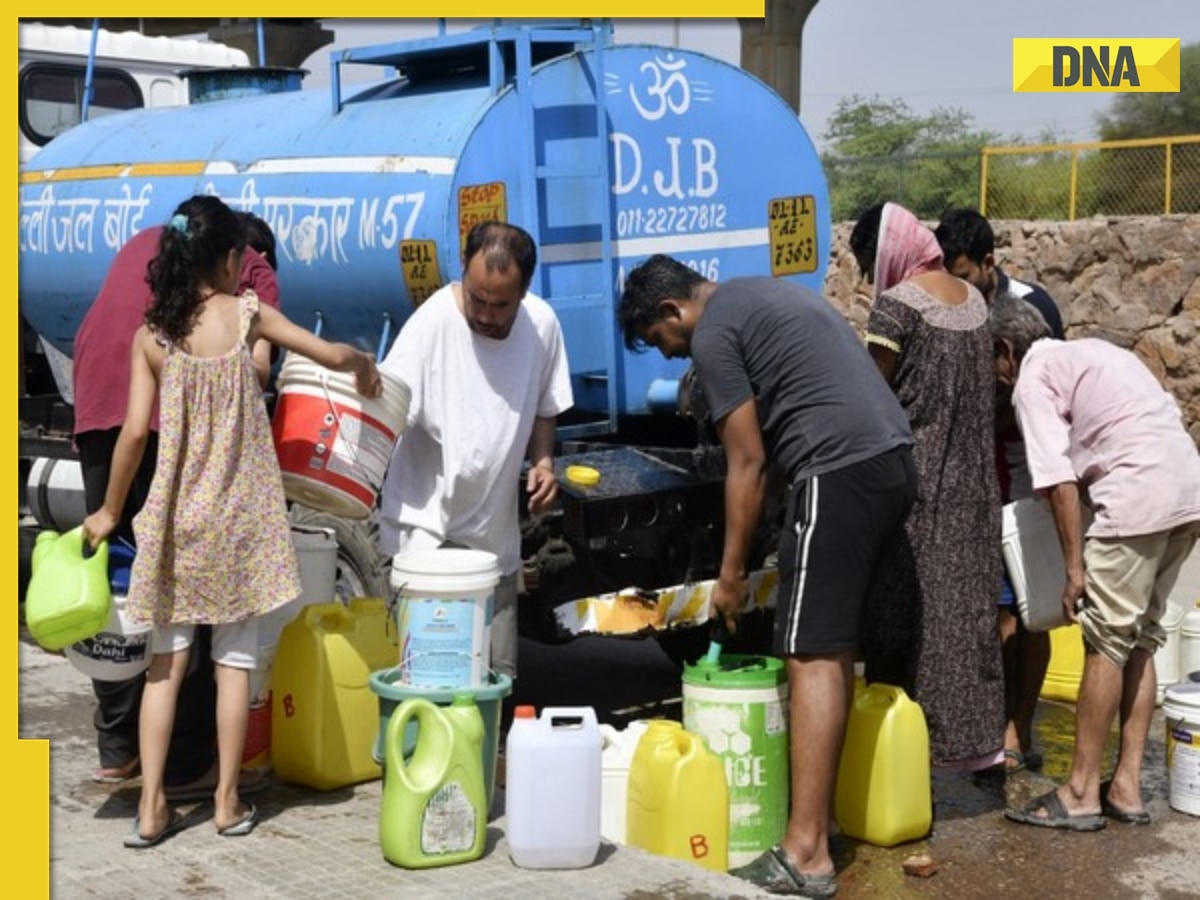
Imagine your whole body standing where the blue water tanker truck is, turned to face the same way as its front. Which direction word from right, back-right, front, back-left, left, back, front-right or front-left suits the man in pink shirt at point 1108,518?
back

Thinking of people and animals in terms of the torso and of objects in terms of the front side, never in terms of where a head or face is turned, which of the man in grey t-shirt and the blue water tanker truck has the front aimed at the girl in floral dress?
the man in grey t-shirt

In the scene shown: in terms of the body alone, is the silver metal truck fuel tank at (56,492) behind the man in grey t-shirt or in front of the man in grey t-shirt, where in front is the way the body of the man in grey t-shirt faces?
in front

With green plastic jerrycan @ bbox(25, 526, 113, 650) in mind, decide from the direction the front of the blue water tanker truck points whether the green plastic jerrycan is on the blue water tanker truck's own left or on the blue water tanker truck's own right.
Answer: on the blue water tanker truck's own left

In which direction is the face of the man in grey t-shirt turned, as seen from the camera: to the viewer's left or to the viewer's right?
to the viewer's left

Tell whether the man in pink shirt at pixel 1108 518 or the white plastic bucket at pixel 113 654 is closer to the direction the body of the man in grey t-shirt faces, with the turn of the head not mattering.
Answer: the white plastic bucket

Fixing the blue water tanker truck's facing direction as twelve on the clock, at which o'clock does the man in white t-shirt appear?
The man in white t-shirt is roughly at 8 o'clock from the blue water tanker truck.

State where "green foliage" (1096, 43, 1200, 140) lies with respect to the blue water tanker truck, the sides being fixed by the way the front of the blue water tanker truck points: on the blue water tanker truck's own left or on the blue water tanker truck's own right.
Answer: on the blue water tanker truck's own right

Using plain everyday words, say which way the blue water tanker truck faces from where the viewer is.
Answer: facing away from the viewer and to the left of the viewer

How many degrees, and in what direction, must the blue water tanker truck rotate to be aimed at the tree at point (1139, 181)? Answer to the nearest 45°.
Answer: approximately 90° to its right

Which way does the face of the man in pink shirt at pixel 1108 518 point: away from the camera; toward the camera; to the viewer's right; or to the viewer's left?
to the viewer's left

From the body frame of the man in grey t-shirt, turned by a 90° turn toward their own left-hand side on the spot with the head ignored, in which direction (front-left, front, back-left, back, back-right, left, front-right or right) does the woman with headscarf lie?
back-left

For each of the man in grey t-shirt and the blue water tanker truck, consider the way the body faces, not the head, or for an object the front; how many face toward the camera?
0

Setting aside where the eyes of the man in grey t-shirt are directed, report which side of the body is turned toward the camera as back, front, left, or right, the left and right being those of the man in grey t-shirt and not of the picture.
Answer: left

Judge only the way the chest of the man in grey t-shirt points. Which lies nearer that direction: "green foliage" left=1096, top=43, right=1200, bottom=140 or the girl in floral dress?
the girl in floral dress

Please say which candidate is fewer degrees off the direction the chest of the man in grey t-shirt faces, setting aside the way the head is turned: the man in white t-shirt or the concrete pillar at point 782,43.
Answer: the man in white t-shirt
